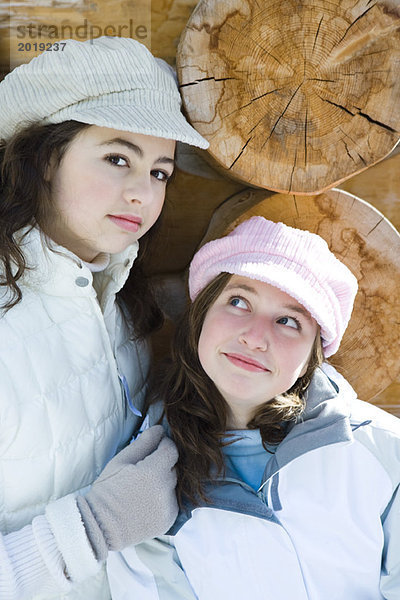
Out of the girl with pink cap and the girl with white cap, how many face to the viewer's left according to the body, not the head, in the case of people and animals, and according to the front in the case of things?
0

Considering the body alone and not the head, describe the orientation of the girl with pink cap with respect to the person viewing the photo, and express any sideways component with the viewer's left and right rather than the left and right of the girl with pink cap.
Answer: facing the viewer

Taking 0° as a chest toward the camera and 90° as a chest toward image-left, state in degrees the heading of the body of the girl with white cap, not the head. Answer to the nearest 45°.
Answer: approximately 315°

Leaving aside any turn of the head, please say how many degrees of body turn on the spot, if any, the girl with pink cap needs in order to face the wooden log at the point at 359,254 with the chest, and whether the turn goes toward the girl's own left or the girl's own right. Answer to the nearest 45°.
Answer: approximately 180°

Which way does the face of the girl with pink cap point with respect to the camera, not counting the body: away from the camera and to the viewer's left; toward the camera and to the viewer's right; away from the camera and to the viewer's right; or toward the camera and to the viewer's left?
toward the camera and to the viewer's left
